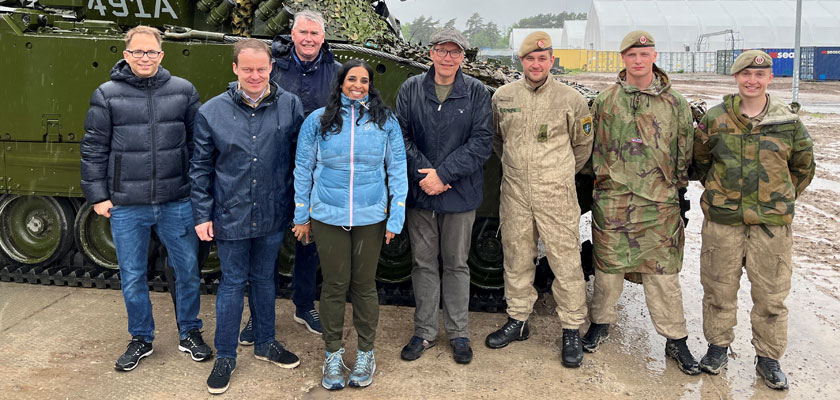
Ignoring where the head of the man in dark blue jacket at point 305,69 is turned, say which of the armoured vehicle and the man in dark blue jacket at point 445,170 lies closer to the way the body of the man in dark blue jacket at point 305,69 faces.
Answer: the man in dark blue jacket

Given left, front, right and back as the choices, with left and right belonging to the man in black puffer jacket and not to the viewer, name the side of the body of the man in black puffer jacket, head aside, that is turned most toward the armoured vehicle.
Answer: back

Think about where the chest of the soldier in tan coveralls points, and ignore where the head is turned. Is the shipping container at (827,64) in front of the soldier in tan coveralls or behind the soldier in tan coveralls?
behind

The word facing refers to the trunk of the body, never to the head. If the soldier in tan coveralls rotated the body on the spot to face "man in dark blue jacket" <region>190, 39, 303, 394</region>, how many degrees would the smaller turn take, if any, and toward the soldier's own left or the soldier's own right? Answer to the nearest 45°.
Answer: approximately 45° to the soldier's own right

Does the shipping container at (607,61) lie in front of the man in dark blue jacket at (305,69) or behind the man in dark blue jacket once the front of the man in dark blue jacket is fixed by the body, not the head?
behind

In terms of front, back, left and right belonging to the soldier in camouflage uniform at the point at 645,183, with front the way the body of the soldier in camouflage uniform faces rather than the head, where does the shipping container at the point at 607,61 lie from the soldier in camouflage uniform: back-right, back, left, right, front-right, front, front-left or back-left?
back

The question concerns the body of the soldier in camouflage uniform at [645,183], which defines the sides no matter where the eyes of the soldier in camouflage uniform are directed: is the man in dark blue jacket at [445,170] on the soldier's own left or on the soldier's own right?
on the soldier's own right

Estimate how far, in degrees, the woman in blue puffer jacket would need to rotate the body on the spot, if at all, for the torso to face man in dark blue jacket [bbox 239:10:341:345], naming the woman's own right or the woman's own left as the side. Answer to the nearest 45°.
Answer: approximately 180°

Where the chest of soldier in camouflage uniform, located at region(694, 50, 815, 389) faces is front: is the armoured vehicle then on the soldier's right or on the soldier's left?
on the soldier's right

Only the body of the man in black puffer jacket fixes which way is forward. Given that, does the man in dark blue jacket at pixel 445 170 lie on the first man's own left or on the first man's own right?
on the first man's own left
